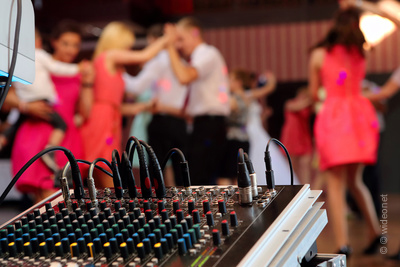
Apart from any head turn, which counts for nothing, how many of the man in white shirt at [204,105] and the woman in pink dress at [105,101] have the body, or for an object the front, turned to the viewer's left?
1

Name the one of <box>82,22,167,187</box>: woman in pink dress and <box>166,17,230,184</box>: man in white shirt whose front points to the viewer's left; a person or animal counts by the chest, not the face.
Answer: the man in white shirt

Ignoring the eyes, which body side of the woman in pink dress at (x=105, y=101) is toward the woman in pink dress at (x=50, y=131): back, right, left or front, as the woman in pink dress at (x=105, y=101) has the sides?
back

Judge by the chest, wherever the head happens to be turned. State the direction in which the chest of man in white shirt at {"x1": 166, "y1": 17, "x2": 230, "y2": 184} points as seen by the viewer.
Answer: to the viewer's left

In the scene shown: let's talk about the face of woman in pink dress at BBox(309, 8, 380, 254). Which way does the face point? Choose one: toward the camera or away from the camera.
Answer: away from the camera

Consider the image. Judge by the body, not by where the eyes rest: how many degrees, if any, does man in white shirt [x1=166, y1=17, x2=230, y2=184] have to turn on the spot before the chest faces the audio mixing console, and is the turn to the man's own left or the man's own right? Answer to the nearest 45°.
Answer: approximately 90° to the man's own left

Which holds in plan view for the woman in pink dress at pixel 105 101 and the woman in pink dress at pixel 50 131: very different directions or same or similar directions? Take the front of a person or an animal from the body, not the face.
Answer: very different directions

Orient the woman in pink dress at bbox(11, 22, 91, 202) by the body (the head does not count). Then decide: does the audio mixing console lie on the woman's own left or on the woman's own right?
on the woman's own left

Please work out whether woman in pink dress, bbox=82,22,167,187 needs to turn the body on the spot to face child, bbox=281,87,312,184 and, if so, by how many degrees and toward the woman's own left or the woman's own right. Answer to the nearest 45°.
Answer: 0° — they already face them

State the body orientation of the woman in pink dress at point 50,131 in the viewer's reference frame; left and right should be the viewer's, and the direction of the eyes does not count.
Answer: facing the viewer and to the left of the viewer
